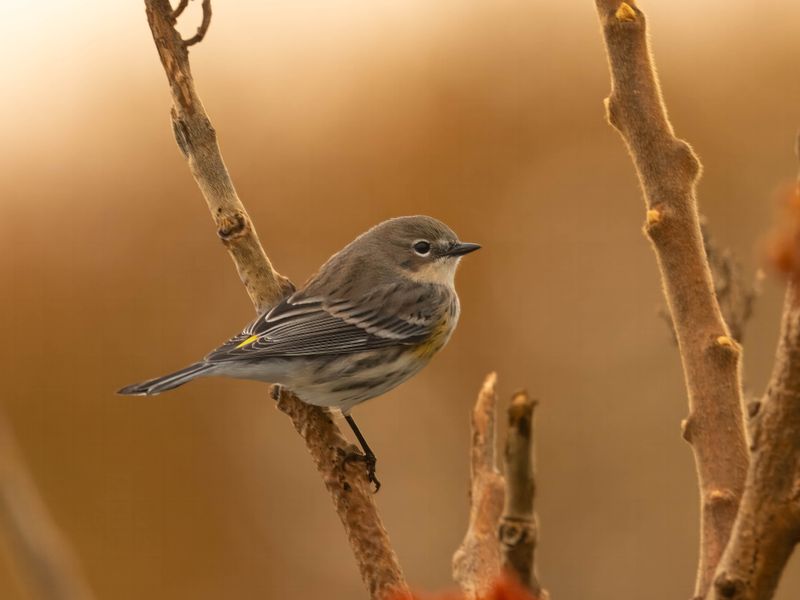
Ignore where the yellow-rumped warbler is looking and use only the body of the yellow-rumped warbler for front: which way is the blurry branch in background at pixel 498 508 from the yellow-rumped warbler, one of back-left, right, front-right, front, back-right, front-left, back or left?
front

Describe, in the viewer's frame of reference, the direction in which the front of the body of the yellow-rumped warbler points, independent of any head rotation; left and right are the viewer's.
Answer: facing to the right of the viewer

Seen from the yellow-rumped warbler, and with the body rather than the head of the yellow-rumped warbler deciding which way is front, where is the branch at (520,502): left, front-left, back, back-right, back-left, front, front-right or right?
front
